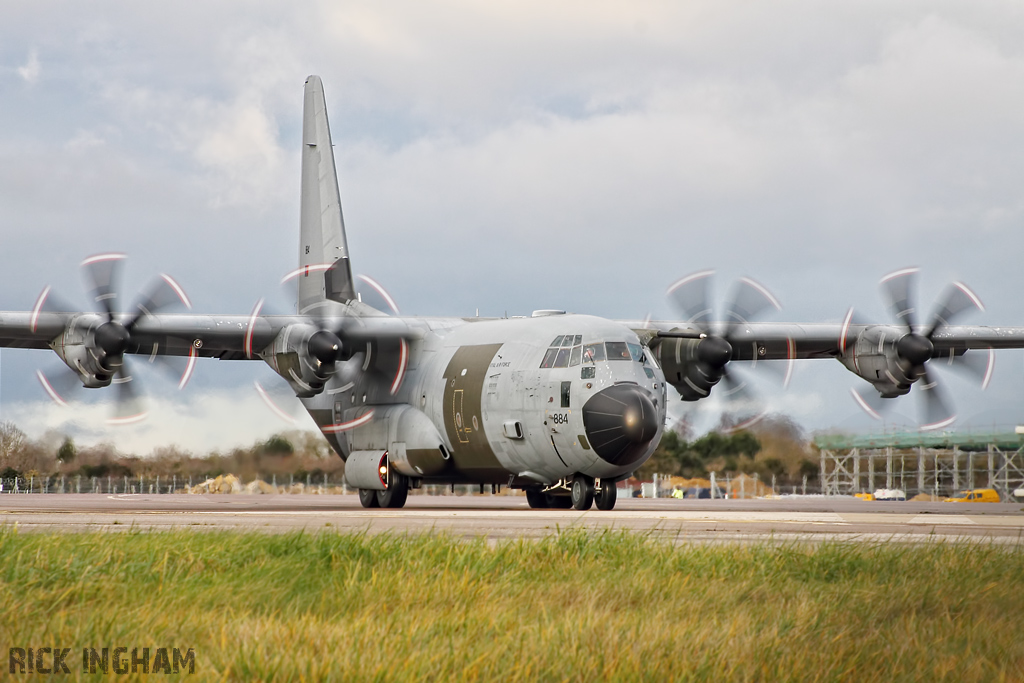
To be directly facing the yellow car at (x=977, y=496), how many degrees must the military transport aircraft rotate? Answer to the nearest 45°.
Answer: approximately 90° to its left

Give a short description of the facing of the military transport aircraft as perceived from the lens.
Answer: facing the viewer and to the right of the viewer

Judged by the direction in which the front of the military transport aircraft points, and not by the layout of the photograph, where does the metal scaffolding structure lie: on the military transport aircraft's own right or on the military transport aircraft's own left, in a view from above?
on the military transport aircraft's own left
